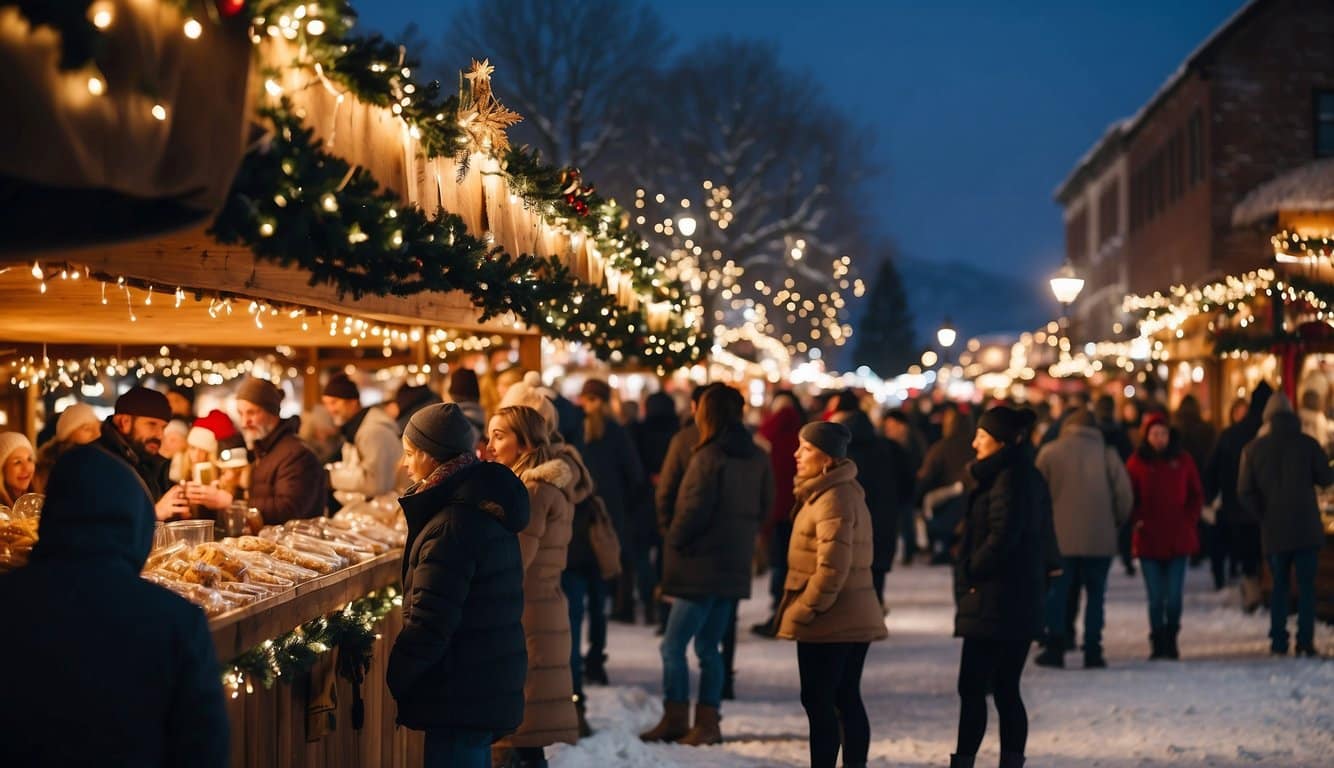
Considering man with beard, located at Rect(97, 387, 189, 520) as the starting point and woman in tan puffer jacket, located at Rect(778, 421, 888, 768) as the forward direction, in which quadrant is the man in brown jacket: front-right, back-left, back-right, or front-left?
front-left

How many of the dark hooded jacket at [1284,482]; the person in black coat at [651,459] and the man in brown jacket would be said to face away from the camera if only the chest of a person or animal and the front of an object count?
2

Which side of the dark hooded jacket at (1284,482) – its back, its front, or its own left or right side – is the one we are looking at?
back

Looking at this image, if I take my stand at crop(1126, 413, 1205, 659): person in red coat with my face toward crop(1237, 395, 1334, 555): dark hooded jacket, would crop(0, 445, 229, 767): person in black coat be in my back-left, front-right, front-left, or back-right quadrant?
back-right

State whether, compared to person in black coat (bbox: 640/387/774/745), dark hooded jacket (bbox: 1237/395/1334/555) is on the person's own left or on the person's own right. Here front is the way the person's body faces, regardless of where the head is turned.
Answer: on the person's own right

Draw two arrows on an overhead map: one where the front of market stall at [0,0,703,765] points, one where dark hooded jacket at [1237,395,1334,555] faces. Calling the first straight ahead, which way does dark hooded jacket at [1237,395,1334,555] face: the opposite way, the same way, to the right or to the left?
to the left

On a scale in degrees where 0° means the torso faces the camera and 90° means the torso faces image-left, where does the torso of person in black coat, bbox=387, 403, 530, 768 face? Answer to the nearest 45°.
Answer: approximately 90°

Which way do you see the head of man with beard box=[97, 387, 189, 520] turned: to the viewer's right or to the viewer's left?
to the viewer's right

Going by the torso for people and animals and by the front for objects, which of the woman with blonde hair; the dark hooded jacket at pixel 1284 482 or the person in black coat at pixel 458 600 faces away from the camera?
the dark hooded jacket

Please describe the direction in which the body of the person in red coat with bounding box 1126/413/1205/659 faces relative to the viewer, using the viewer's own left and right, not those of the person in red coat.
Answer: facing the viewer

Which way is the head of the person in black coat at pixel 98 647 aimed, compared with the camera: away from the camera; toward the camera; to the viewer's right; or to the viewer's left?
away from the camera

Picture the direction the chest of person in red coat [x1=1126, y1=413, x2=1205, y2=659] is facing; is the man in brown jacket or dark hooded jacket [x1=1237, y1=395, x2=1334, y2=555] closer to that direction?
the man in brown jacket

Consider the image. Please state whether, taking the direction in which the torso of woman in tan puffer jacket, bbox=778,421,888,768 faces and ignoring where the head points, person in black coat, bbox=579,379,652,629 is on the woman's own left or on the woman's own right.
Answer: on the woman's own right

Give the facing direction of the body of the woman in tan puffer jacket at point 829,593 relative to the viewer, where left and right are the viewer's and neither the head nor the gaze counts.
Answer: facing to the left of the viewer

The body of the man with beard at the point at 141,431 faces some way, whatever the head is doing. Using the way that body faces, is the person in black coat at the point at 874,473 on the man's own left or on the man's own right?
on the man's own left
